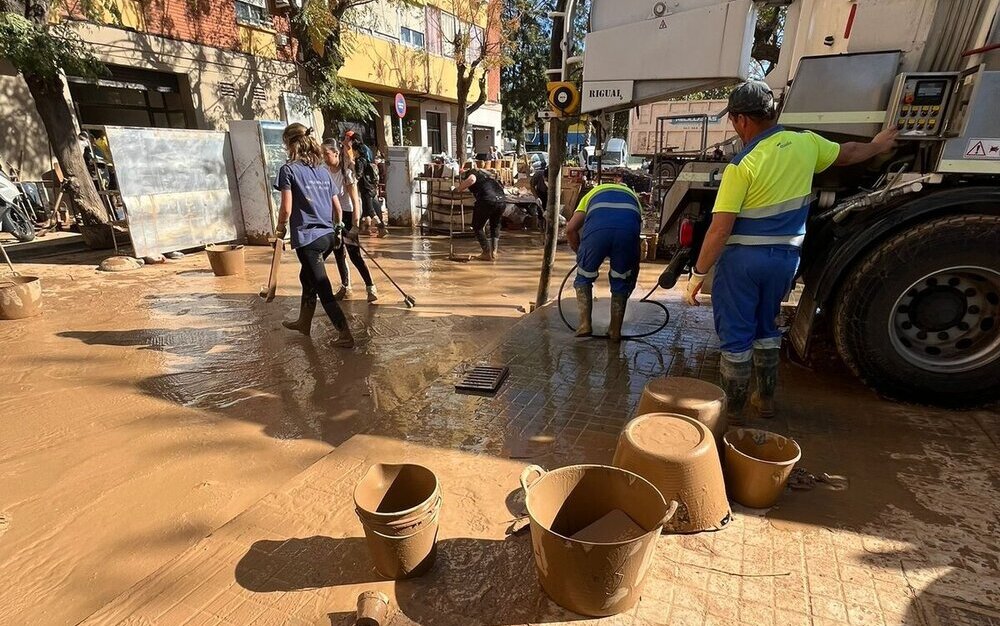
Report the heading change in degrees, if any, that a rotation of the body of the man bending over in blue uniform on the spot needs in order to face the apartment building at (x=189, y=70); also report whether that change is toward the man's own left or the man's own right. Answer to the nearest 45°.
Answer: approximately 45° to the man's own left

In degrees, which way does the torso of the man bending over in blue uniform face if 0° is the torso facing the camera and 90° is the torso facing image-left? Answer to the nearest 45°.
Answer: approximately 180°

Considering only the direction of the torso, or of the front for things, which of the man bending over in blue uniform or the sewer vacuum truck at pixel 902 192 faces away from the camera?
the man bending over in blue uniform

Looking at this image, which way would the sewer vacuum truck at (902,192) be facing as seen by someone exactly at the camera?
facing to the right of the viewer

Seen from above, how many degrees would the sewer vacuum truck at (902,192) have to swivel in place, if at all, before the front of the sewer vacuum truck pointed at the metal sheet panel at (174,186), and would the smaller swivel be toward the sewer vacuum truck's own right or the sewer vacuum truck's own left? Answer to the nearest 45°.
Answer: approximately 180°

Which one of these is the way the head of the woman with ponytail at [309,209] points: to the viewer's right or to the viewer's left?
to the viewer's left

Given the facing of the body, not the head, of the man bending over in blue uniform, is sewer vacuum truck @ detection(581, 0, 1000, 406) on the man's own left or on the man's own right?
on the man's own right

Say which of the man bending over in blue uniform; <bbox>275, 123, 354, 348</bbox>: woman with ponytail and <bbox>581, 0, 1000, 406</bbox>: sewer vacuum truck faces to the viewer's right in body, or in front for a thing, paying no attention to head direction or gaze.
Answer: the sewer vacuum truck

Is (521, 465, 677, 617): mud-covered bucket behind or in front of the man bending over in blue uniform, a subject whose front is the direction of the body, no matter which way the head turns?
behind

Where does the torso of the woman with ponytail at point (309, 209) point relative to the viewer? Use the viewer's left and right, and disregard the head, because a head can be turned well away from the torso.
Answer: facing away from the viewer and to the left of the viewer

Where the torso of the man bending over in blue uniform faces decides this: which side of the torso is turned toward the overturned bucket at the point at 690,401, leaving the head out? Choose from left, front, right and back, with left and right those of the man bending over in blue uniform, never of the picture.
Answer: back
